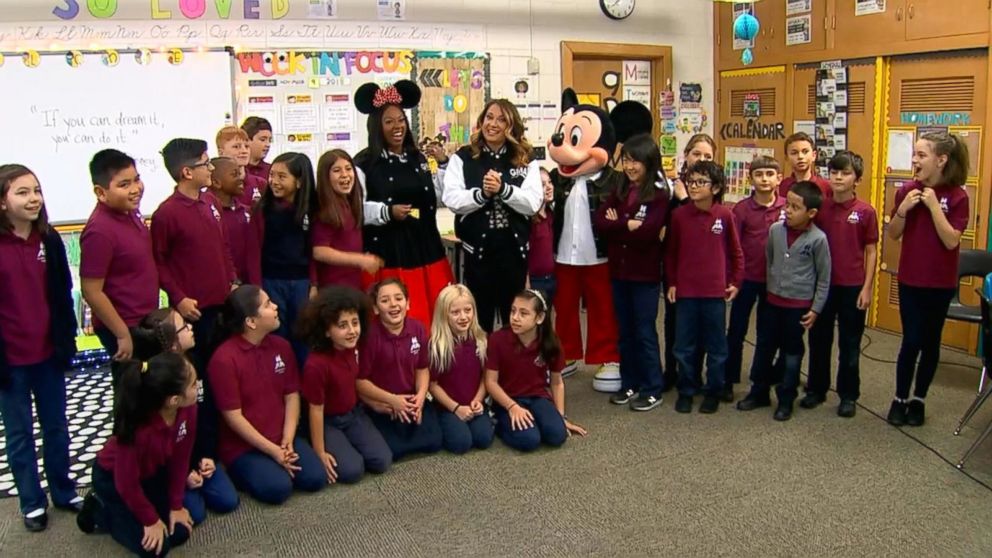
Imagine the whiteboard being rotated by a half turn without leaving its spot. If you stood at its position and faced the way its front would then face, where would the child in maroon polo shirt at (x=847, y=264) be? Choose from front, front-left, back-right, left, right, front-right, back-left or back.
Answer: back-right

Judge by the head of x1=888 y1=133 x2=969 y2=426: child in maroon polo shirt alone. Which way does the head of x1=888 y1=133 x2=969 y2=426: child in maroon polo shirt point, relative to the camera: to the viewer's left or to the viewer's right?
to the viewer's left

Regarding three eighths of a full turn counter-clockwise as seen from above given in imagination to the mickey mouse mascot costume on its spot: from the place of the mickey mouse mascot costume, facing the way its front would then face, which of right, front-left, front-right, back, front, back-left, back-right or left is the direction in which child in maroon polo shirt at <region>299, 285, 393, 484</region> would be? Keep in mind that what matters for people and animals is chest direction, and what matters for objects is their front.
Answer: back-right

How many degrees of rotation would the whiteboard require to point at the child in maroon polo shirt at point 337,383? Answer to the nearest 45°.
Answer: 0° — it already faces them

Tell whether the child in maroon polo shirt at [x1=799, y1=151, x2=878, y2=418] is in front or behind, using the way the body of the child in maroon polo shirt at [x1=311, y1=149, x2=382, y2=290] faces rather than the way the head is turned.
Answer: in front

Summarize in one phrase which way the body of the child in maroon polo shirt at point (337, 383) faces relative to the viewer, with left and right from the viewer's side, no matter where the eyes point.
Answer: facing the viewer and to the right of the viewer

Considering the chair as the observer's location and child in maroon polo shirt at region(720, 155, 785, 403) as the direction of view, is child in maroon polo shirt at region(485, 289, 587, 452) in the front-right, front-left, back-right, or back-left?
front-left

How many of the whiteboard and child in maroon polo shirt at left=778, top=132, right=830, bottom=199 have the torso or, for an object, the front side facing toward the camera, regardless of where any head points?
2

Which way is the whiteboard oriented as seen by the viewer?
toward the camera

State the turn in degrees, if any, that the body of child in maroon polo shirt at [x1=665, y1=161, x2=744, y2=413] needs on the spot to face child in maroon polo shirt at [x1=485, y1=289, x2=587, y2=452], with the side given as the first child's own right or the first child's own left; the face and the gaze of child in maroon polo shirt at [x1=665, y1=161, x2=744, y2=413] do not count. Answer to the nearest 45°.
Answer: approximately 45° to the first child's own right

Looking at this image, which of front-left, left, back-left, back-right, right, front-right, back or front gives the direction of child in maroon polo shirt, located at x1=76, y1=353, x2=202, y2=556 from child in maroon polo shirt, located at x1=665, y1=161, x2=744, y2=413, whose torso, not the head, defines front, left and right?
front-right

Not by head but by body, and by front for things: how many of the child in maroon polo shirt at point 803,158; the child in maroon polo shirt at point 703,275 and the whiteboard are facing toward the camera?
3
